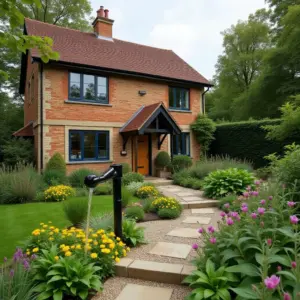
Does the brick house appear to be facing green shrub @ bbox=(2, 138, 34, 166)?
no

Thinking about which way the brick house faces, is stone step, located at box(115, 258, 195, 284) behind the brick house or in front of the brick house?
in front

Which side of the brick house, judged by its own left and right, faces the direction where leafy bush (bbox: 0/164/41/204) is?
right

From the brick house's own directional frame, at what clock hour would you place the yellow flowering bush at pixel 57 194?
The yellow flowering bush is roughly at 2 o'clock from the brick house.

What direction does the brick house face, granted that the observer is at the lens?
facing the viewer and to the right of the viewer

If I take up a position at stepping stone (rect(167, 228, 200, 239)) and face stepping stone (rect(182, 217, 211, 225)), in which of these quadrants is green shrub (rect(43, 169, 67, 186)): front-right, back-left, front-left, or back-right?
front-left

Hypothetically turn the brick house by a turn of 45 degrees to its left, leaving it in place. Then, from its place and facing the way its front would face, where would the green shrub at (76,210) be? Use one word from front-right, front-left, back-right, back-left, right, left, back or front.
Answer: right

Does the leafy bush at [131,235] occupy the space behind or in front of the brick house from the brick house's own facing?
in front

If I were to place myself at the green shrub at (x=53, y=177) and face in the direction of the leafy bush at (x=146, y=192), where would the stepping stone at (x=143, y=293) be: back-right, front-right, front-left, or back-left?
front-right
